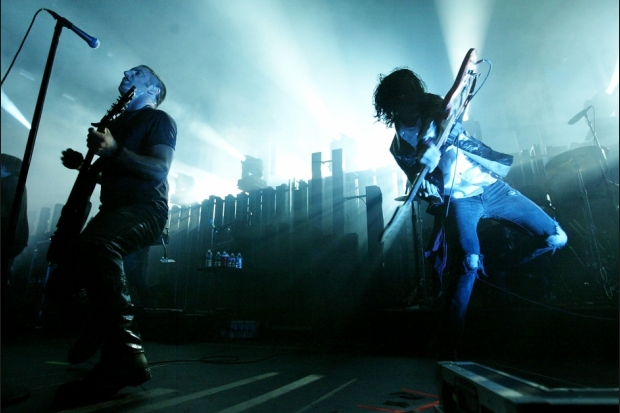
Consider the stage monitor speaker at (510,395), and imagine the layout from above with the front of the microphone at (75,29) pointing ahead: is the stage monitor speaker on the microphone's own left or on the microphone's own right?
on the microphone's own right

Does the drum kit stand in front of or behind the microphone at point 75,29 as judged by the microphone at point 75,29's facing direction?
in front

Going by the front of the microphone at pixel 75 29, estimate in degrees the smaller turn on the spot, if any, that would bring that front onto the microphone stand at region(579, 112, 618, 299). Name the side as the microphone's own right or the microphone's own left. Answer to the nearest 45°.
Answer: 0° — it already faces it

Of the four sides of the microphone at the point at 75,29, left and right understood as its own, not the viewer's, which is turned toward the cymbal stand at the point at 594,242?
front

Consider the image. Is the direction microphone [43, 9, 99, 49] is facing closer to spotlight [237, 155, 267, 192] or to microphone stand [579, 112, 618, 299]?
the microphone stand

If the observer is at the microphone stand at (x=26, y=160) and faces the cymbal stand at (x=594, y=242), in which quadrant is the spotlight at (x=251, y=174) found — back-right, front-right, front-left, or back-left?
front-left

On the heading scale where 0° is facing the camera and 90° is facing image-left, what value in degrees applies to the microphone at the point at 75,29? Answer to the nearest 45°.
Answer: approximately 270°

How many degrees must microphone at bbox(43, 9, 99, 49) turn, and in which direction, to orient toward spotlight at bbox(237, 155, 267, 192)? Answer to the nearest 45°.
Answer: approximately 45° to its left

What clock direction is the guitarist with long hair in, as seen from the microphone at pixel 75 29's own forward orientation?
The guitarist with long hair is roughly at 1 o'clock from the microphone.
